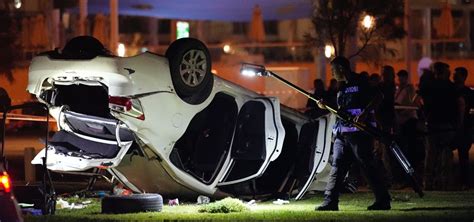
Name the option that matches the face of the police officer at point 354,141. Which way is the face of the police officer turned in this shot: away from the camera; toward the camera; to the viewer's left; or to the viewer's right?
to the viewer's left

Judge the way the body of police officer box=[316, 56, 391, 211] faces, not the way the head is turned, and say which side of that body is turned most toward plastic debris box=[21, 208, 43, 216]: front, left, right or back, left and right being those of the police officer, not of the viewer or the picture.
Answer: front

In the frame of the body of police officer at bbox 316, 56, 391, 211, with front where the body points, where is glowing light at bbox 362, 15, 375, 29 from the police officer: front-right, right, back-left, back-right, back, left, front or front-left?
right

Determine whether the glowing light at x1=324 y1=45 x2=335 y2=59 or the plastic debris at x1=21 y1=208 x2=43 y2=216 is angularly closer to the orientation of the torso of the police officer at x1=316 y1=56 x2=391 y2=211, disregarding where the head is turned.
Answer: the plastic debris

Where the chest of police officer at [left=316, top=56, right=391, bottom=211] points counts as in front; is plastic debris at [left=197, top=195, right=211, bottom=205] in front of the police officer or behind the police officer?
in front

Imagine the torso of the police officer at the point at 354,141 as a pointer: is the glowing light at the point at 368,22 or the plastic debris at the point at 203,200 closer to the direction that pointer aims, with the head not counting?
the plastic debris

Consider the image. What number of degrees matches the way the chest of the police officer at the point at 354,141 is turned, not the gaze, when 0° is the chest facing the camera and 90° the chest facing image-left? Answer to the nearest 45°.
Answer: approximately 90°

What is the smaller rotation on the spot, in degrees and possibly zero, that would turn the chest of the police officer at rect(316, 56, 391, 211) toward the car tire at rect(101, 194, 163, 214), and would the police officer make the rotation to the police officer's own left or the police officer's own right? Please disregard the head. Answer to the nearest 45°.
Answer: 0° — they already face it
